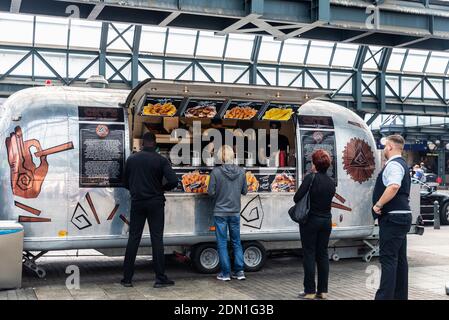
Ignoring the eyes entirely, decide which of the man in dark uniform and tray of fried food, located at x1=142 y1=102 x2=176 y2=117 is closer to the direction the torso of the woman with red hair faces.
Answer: the tray of fried food

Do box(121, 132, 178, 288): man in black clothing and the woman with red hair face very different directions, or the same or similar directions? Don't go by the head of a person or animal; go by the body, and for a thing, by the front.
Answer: same or similar directions

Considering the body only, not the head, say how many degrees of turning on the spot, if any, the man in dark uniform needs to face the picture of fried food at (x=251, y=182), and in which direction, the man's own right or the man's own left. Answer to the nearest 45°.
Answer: approximately 45° to the man's own right

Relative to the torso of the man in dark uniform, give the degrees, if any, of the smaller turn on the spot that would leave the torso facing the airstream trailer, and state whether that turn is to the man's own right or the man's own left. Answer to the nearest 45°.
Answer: approximately 45° to the man's own right

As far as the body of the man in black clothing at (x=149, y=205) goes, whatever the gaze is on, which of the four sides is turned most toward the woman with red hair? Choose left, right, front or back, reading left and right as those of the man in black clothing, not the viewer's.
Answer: right

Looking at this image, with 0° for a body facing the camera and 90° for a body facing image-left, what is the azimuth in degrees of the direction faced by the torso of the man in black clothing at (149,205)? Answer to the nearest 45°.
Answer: approximately 180°

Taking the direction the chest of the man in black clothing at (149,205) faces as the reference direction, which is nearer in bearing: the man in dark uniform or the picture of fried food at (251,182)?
the picture of fried food

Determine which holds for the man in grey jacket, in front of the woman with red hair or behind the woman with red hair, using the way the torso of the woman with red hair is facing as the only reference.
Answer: in front

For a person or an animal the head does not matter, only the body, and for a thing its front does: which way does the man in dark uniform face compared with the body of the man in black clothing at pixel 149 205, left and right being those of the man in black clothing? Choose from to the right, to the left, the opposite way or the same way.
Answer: to the left

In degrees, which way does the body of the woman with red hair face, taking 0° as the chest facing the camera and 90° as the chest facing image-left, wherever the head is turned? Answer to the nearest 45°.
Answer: approximately 135°

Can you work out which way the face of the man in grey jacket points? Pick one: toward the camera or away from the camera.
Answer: away from the camera

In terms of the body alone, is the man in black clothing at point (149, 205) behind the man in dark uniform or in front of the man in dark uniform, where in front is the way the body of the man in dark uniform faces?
in front

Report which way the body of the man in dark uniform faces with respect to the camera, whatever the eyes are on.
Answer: to the viewer's left

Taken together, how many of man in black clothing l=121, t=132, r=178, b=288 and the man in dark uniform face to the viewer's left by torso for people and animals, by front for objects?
1
